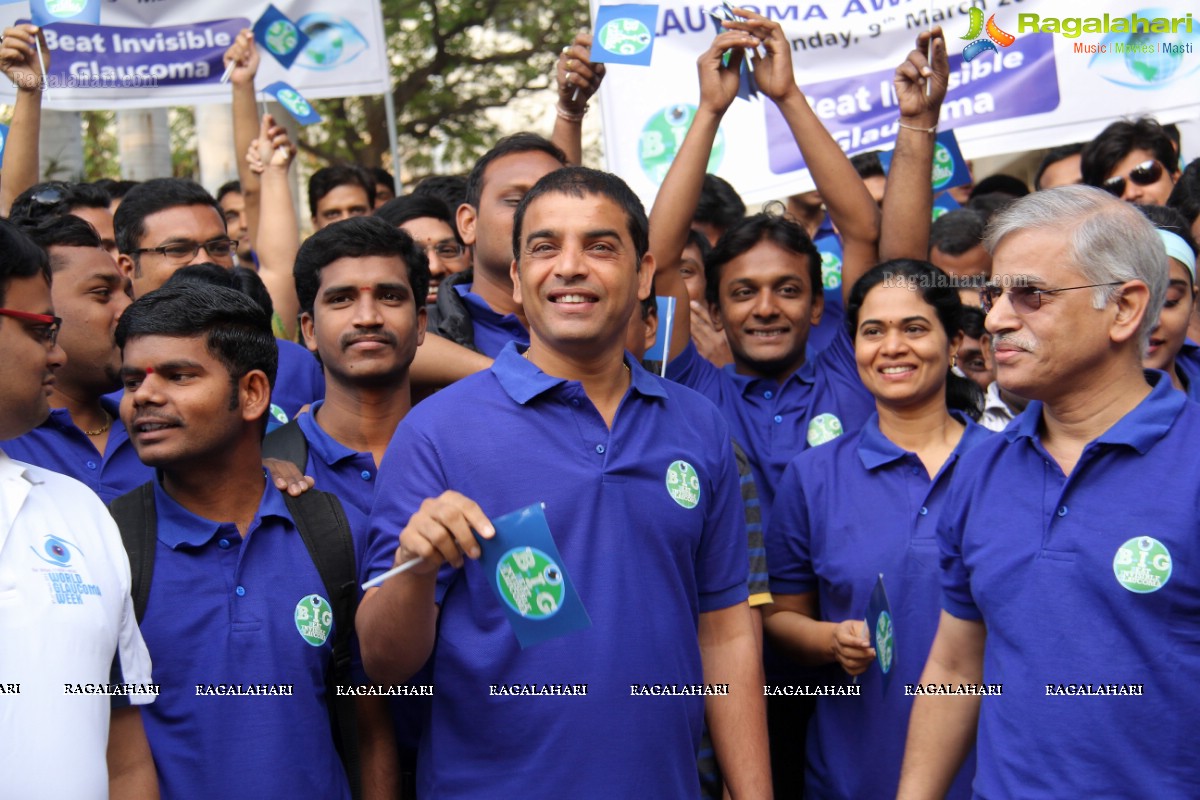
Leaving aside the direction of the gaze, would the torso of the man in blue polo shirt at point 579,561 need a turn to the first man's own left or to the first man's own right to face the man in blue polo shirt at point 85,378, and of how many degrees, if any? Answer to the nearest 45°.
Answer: approximately 135° to the first man's own right

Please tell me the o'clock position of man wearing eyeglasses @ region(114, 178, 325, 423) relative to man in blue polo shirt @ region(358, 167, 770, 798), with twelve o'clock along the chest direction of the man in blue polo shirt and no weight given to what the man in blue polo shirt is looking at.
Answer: The man wearing eyeglasses is roughly at 5 o'clock from the man in blue polo shirt.

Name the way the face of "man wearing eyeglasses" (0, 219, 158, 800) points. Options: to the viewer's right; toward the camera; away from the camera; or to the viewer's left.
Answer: to the viewer's right

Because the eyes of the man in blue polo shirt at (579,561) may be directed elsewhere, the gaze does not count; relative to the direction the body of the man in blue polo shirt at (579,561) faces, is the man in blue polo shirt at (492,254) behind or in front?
behind

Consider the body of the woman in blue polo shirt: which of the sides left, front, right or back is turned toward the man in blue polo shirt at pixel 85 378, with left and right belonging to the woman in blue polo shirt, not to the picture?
right

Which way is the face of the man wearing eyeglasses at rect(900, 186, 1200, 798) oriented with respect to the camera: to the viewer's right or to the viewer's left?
to the viewer's left

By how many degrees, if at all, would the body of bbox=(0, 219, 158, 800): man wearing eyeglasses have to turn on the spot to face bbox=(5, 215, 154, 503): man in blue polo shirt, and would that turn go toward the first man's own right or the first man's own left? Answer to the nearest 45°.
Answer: approximately 135° to the first man's own left

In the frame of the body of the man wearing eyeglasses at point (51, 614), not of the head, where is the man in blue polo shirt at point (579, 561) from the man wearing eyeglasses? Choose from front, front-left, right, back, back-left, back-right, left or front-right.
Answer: front-left

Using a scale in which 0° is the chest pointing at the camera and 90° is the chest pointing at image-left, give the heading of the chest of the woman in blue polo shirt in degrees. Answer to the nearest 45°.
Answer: approximately 0°

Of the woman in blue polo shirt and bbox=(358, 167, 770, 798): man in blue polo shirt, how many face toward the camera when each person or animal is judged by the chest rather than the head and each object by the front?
2

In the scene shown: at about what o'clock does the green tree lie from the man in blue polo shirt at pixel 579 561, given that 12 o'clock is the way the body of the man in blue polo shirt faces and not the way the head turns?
The green tree is roughly at 6 o'clock from the man in blue polo shirt.

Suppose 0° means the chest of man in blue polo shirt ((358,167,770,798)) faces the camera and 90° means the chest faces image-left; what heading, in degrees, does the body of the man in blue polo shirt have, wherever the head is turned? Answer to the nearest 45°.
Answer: approximately 0°
